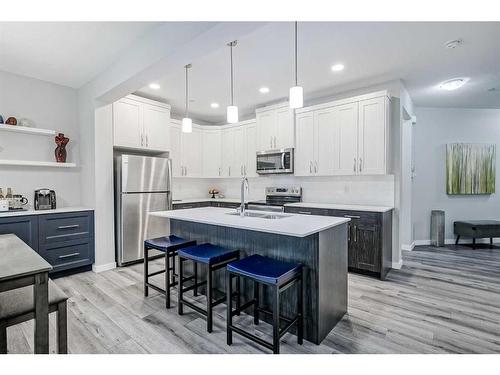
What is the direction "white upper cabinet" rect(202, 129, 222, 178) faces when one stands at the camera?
facing the viewer

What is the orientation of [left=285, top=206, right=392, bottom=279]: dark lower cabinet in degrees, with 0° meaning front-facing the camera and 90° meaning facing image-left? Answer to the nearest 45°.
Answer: approximately 45°

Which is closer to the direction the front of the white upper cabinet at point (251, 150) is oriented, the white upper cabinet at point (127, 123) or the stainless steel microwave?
the white upper cabinet

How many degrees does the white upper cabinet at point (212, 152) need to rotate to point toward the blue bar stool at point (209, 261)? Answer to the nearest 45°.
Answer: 0° — it already faces it

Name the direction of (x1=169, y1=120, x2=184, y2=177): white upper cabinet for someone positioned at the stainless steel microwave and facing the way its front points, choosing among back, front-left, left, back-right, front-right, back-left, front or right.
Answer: front-right

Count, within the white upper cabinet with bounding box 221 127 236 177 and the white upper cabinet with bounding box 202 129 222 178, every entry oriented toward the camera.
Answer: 2

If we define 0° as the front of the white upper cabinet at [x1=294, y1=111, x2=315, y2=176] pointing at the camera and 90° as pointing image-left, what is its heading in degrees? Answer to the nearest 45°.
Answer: approximately 45°

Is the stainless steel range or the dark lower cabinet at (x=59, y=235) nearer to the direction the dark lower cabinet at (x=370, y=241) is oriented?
the dark lower cabinet

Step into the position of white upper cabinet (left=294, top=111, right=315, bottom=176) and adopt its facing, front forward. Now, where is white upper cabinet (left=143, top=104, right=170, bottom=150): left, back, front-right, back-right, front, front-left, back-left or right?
front-right

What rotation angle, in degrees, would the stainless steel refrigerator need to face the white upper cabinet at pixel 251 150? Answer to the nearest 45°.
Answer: approximately 45° to its left
